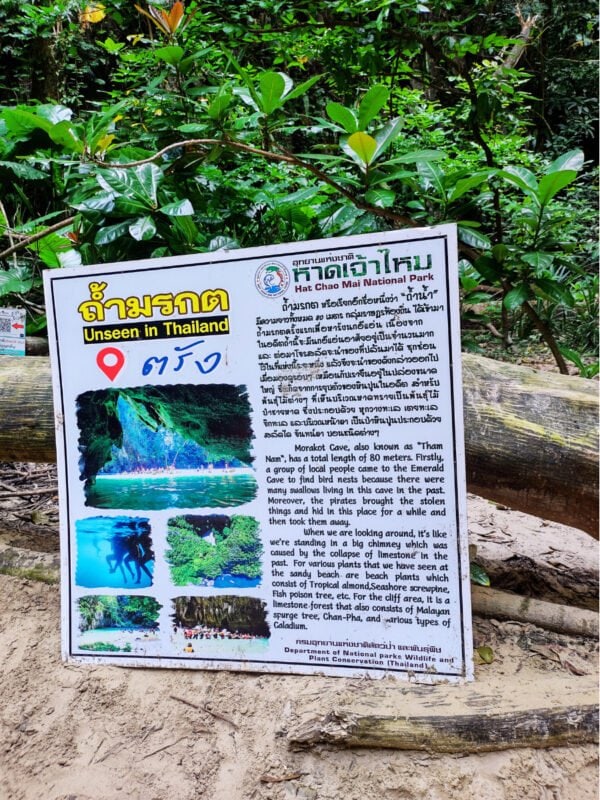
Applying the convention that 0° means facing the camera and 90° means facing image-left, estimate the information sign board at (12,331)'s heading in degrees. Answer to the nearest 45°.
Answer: approximately 0°

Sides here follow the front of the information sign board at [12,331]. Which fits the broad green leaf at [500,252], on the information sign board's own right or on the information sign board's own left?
on the information sign board's own left
